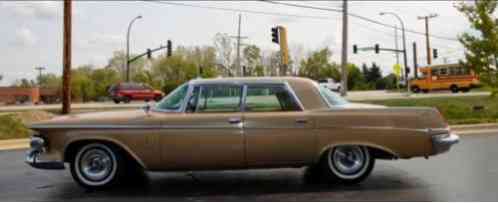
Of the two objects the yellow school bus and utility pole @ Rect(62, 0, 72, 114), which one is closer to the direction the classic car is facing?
the utility pole

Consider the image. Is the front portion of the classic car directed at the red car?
no

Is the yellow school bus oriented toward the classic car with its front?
no

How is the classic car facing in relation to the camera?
to the viewer's left

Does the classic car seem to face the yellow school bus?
no

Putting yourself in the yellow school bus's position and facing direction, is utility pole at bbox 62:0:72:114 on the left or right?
on its left

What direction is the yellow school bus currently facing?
to the viewer's left

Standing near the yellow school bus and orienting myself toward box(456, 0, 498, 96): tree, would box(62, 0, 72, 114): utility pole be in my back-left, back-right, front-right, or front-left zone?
front-right
